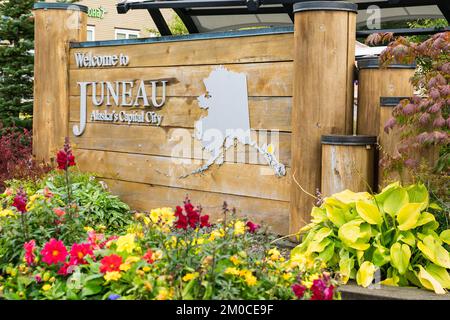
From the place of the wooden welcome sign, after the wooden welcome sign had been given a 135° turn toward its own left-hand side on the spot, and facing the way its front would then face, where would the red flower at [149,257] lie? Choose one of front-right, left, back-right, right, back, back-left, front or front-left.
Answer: right

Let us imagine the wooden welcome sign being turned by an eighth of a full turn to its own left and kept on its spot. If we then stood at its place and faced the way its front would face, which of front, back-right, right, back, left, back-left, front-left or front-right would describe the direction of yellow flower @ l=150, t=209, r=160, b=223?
front

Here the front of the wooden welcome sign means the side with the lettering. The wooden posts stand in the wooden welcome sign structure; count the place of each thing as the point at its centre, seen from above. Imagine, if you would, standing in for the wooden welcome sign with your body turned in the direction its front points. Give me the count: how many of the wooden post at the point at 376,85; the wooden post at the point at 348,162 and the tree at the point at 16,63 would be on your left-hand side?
2

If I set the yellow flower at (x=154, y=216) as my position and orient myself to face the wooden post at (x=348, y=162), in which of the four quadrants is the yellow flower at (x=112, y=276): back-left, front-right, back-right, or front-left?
back-right

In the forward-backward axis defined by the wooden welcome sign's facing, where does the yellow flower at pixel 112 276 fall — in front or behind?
in front

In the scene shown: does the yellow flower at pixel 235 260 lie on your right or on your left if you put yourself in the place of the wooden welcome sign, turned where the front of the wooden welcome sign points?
on your left

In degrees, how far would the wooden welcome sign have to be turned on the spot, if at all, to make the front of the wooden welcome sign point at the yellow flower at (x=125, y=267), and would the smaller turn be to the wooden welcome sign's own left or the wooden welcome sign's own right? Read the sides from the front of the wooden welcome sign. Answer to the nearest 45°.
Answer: approximately 45° to the wooden welcome sign's own left

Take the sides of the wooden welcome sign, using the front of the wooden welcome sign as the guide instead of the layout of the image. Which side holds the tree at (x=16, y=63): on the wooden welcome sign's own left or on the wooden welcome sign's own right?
on the wooden welcome sign's own right

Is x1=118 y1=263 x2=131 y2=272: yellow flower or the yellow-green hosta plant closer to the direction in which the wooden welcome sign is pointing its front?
the yellow flower

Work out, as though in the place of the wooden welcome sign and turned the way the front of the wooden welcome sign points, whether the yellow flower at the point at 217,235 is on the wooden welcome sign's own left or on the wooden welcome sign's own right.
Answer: on the wooden welcome sign's own left

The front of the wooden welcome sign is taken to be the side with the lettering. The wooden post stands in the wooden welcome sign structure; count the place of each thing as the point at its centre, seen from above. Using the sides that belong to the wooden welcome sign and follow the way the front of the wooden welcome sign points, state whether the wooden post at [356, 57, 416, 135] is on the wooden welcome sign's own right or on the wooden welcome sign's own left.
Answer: on the wooden welcome sign's own left

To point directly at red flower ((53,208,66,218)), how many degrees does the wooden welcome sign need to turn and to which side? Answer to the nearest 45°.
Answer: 0° — it already faces it

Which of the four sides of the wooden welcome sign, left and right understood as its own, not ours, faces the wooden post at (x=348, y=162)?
left

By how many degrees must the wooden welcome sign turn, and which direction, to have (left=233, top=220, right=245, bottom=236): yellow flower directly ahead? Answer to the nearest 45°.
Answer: approximately 45° to its left

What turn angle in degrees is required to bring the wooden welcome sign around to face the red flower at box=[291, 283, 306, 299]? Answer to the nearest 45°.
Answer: approximately 45° to its left

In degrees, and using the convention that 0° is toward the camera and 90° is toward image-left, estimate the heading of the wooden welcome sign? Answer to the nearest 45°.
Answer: approximately 45°

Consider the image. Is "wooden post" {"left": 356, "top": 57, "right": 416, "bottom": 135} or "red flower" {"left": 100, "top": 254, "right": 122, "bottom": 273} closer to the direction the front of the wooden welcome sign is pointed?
the red flower
